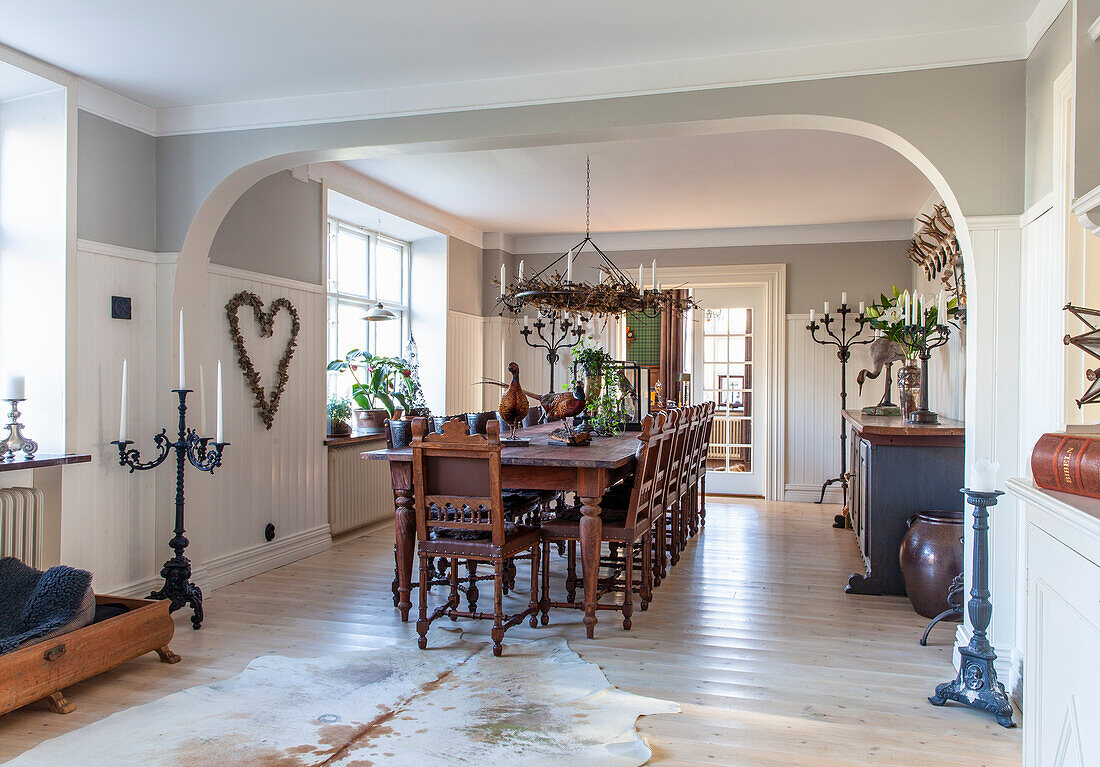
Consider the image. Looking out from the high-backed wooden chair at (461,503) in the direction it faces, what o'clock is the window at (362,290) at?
The window is roughly at 10 o'clock from the high-backed wooden chair.

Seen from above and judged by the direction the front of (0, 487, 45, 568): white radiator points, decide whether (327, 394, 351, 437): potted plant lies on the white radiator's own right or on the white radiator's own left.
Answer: on the white radiator's own left

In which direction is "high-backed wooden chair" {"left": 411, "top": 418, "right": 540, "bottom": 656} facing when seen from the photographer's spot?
facing away from the viewer and to the right of the viewer

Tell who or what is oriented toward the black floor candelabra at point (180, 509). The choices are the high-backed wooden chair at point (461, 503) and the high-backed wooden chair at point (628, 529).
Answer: the high-backed wooden chair at point (628, 529)

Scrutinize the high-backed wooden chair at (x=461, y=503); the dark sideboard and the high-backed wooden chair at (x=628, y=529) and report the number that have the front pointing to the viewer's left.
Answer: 2

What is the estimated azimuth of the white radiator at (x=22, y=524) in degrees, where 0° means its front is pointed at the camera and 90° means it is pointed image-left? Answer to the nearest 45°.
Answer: approximately 315°

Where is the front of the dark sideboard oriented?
to the viewer's left

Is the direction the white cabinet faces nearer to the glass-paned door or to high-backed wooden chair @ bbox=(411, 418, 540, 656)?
the high-backed wooden chair

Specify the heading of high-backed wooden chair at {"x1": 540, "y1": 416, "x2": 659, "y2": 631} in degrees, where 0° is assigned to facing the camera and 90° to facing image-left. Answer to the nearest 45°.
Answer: approximately 90°

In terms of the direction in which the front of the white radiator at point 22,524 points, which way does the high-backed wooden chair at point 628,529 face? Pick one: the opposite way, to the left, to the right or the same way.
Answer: the opposite way
